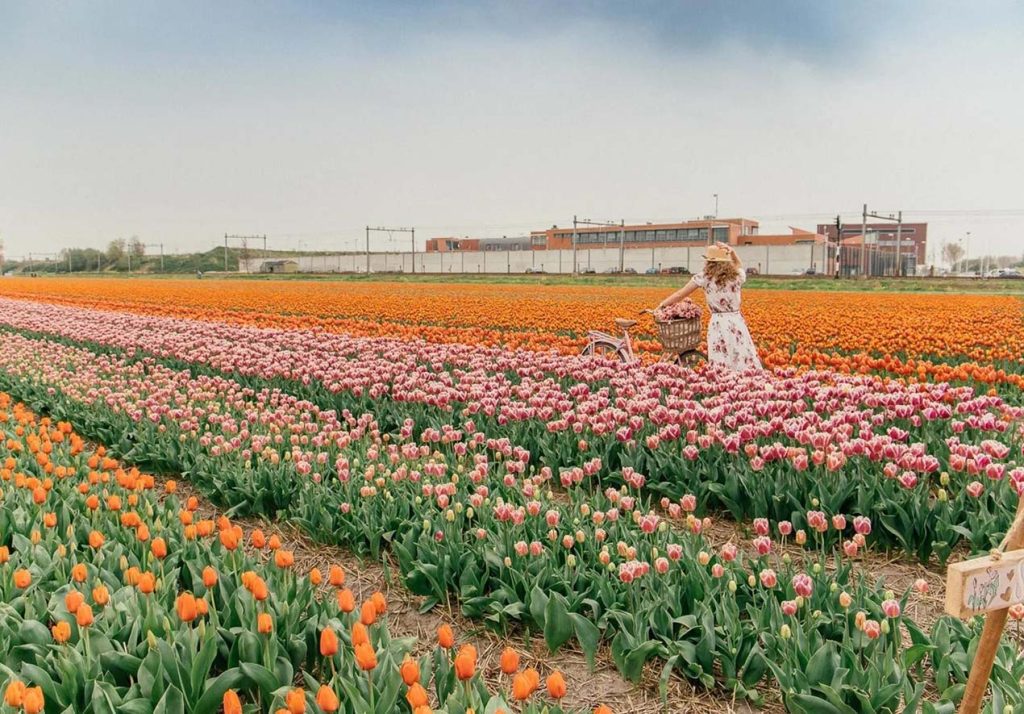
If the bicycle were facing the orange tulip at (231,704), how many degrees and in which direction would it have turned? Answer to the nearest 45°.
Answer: approximately 90° to its right

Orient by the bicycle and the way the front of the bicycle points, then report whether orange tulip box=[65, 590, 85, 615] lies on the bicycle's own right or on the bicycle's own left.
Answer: on the bicycle's own right

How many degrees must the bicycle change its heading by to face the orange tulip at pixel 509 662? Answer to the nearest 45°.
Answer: approximately 90° to its right

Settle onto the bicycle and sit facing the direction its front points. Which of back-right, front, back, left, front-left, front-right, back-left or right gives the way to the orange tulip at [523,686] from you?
right

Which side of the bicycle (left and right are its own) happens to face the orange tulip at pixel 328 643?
right

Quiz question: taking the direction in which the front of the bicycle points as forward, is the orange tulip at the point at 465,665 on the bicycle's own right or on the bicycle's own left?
on the bicycle's own right

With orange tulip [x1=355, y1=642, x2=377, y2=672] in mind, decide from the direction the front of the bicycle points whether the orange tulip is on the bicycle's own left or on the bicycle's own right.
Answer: on the bicycle's own right

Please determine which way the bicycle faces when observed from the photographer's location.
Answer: facing to the right of the viewer

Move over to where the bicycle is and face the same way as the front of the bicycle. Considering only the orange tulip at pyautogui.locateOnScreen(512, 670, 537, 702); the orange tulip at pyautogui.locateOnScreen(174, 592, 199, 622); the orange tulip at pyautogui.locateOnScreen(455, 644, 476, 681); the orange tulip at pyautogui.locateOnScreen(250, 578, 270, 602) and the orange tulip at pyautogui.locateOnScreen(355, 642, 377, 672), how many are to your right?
5

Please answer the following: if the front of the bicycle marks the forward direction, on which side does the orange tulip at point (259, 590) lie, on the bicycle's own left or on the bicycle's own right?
on the bicycle's own right

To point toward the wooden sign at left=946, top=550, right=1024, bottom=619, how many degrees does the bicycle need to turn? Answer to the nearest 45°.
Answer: approximately 90° to its right

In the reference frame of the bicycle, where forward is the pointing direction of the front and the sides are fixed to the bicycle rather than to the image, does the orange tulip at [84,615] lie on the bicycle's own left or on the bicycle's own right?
on the bicycle's own right
